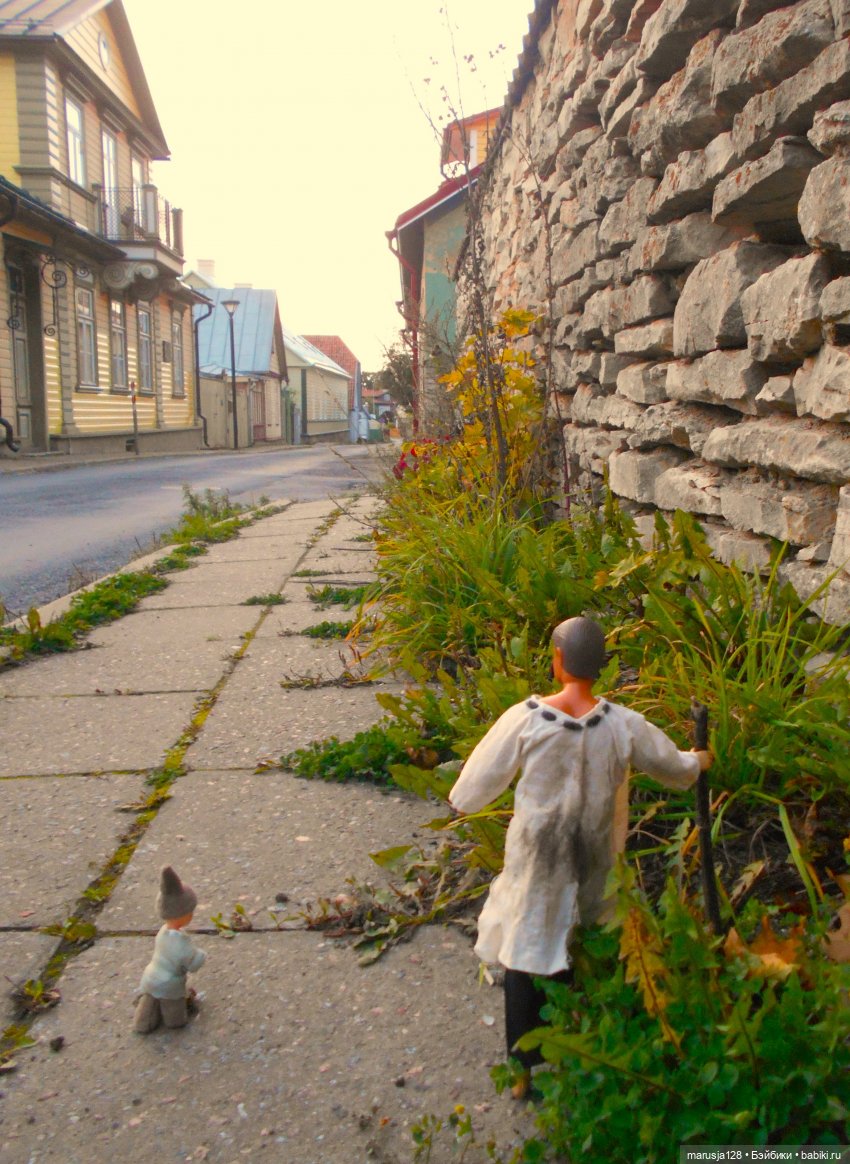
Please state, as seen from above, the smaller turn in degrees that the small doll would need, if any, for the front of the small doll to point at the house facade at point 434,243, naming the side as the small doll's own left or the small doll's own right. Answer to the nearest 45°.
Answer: approximately 45° to the small doll's own left

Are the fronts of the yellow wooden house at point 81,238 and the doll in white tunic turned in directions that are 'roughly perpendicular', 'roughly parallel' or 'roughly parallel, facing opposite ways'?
roughly perpendicular

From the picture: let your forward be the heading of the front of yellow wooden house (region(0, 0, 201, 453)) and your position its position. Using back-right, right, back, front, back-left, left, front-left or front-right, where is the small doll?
front-right

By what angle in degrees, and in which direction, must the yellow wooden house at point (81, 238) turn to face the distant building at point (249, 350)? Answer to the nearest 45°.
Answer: approximately 135° to its left

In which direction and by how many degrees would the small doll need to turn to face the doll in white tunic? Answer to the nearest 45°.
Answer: approximately 45° to its right

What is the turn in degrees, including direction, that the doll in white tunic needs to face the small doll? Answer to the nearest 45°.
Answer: approximately 90° to its left

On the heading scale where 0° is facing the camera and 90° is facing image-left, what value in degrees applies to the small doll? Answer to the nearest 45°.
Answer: approximately 225°

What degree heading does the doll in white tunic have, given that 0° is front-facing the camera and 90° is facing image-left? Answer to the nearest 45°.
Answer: approximately 180°

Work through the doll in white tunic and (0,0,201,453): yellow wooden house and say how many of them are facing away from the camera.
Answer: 1

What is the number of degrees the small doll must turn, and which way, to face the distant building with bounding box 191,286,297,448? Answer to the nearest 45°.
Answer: approximately 45° to its left

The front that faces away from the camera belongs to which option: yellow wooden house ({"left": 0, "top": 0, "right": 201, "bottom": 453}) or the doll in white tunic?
the doll in white tunic
